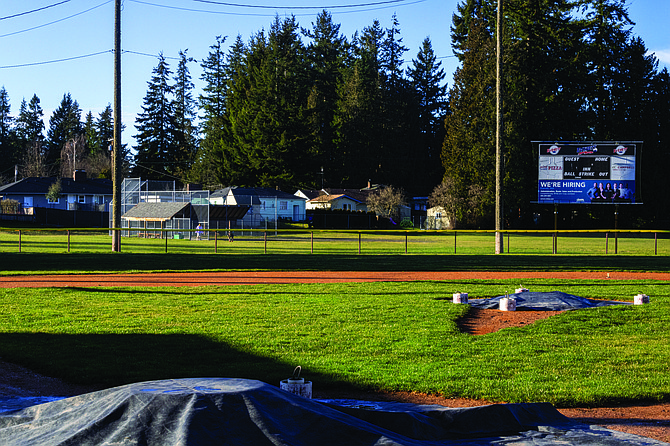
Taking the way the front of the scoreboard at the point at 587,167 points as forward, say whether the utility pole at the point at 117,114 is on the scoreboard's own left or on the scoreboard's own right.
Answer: on the scoreboard's own right

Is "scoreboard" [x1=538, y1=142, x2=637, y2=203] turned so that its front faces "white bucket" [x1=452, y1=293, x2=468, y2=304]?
yes

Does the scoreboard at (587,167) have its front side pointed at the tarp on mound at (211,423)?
yes

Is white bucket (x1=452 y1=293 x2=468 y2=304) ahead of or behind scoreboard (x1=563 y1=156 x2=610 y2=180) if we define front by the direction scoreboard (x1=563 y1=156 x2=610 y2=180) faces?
ahead

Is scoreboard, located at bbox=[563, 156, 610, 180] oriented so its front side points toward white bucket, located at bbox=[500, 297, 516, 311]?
yes

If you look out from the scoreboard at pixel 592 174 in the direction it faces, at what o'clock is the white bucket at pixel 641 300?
The white bucket is roughly at 12 o'clock from the scoreboard.

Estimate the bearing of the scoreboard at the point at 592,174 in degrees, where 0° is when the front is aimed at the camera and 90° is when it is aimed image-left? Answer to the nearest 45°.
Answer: approximately 0°

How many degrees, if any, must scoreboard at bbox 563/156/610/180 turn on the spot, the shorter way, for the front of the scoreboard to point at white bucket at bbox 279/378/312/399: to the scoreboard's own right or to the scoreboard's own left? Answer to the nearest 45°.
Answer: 0° — it already faces it

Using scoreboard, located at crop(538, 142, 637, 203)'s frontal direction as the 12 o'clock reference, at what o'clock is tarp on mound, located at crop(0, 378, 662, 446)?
The tarp on mound is roughly at 12 o'clock from the scoreboard.

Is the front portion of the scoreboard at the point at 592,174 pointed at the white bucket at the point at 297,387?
yes
